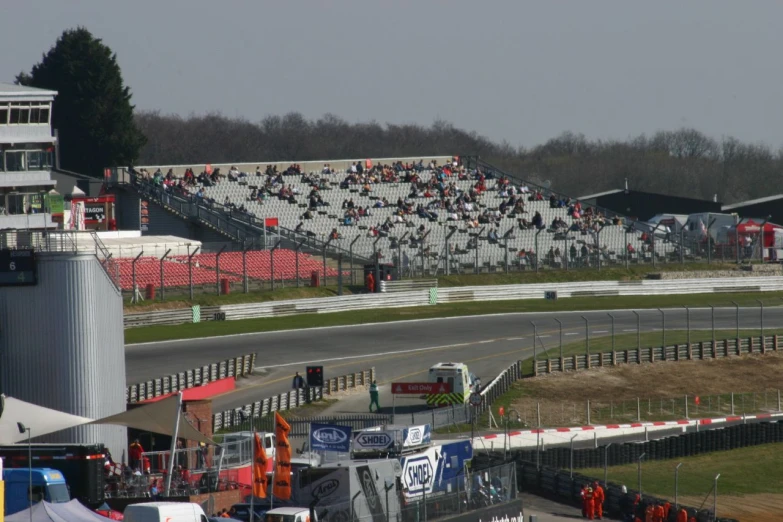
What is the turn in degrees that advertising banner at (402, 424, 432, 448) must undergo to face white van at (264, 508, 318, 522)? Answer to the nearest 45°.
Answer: approximately 45° to its right

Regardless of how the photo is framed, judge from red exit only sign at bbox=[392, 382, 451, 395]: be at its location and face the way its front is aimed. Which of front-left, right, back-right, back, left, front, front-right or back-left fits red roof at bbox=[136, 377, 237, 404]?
right

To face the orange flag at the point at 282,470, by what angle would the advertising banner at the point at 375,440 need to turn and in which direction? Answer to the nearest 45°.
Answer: approximately 45° to its right

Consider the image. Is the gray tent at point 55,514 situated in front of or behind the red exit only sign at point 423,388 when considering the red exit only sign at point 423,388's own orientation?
in front

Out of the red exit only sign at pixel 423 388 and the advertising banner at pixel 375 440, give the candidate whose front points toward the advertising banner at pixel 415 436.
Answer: the red exit only sign at pixel 423 388

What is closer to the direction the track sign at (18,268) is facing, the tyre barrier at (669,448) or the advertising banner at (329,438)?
the advertising banner

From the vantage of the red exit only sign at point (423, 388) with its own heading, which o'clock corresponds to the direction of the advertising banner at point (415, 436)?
the advertising banner at point (415, 436) is roughly at 12 o'clock from the red exit only sign at point (423, 388).

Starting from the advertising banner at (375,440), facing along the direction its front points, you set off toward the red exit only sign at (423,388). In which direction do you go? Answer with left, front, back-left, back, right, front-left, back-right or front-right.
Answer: back
